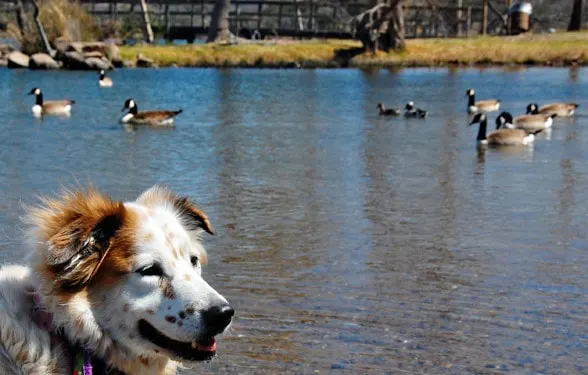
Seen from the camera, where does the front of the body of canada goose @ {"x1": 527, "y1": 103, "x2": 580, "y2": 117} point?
to the viewer's left

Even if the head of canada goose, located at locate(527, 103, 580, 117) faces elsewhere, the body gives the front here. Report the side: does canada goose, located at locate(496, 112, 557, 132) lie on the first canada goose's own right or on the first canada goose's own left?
on the first canada goose's own left

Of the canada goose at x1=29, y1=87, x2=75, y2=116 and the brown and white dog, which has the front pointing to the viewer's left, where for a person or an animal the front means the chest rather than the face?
the canada goose

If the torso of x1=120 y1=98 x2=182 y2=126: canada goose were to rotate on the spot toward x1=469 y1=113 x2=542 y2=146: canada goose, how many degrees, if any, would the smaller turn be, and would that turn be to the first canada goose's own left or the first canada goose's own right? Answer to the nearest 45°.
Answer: approximately 135° to the first canada goose's own left

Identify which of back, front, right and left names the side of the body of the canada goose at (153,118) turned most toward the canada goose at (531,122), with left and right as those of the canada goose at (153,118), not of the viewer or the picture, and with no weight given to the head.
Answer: back

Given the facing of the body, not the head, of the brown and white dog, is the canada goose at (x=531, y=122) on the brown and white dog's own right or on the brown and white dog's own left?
on the brown and white dog's own left

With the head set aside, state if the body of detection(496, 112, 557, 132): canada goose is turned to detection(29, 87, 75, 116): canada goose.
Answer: yes

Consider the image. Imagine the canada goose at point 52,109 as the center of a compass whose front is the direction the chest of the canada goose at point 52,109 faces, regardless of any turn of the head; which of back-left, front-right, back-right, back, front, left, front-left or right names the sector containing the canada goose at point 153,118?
back-left

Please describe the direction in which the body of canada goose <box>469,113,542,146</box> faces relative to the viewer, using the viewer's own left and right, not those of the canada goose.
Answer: facing to the left of the viewer

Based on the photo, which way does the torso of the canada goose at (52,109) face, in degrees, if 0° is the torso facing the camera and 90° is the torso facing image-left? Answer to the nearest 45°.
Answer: approximately 90°

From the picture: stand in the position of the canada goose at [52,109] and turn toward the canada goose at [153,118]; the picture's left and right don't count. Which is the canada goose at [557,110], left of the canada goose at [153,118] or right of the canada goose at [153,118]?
left

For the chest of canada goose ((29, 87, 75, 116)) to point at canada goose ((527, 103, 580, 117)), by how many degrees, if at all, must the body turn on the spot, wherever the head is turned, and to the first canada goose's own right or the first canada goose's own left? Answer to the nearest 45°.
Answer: approximately 180°

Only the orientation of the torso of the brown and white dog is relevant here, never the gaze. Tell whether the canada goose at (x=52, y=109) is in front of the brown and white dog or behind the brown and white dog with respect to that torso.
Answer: behind
